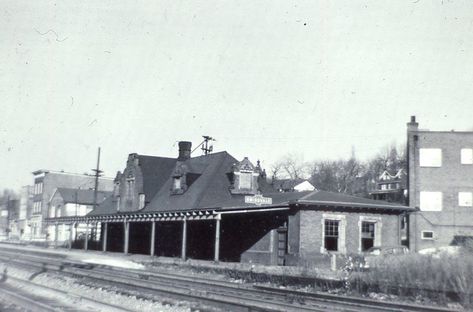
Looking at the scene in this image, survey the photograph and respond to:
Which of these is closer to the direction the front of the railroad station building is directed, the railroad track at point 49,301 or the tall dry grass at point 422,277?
the railroad track

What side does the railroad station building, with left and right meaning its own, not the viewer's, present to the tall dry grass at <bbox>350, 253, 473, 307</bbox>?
left

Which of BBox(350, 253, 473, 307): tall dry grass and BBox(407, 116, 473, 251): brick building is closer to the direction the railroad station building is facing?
the tall dry grass

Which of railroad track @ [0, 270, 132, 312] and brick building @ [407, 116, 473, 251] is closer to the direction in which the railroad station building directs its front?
the railroad track

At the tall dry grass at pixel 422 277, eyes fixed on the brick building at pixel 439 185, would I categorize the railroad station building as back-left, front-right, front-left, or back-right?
front-left

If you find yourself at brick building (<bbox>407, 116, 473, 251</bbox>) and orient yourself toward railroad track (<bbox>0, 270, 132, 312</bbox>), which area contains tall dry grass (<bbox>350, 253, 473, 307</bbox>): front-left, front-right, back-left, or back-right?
front-left

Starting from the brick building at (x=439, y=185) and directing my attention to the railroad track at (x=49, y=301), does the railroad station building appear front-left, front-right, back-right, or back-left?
front-right

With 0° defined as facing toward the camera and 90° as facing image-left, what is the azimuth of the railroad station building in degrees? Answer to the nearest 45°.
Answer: approximately 45°

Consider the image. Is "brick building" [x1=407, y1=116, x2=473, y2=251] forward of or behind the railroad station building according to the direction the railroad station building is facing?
behind

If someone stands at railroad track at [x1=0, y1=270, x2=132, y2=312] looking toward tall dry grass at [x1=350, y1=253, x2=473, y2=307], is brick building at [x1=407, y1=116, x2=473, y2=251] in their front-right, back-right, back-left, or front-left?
front-left

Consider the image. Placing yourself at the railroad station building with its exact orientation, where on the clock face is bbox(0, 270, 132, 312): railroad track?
The railroad track is roughly at 11 o'clock from the railroad station building.
